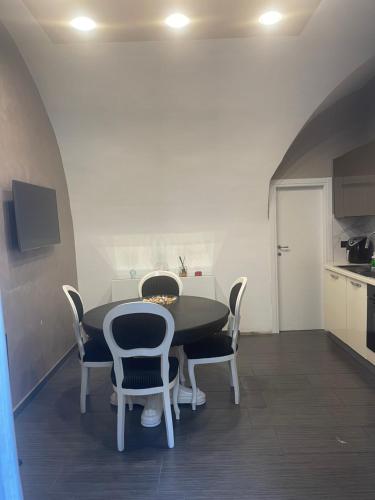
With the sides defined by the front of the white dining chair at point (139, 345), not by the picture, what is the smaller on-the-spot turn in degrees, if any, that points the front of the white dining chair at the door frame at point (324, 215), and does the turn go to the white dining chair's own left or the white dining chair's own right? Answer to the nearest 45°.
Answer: approximately 45° to the white dining chair's own right

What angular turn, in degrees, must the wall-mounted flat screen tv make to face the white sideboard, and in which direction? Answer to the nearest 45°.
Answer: approximately 45° to its left

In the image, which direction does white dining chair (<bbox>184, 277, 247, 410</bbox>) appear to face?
to the viewer's left

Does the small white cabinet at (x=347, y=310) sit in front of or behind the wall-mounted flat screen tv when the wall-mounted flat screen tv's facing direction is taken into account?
in front

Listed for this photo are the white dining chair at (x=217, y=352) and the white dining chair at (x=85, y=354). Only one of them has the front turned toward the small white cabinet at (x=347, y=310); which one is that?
the white dining chair at (x=85, y=354)

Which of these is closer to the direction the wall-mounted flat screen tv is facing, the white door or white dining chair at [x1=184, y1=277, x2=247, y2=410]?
the white dining chair

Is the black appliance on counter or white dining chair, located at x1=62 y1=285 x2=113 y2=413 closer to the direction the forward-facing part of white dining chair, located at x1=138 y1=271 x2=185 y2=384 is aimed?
the white dining chair

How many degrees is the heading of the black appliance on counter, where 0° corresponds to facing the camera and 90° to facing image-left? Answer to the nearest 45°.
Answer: approximately 45°

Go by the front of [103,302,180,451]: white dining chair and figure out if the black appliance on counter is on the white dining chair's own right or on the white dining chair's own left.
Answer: on the white dining chair's own right

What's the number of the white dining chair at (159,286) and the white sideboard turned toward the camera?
2

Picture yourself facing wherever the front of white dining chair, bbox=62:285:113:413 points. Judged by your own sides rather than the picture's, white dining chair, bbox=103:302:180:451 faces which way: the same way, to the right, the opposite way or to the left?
to the left

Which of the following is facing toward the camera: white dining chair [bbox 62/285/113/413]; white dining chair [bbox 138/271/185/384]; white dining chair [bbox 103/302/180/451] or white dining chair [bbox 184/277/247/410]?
white dining chair [bbox 138/271/185/384]

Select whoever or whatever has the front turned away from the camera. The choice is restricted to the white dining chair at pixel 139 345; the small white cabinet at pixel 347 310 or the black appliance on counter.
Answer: the white dining chair
